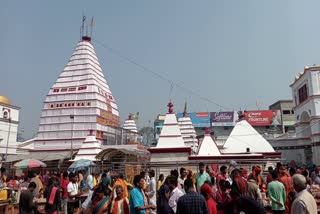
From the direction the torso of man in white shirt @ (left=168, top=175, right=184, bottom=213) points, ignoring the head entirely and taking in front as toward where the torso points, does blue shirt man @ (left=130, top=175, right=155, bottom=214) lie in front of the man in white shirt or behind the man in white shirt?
in front

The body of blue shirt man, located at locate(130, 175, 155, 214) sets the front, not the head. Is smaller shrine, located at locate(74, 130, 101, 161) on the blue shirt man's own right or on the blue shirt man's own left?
on the blue shirt man's own left

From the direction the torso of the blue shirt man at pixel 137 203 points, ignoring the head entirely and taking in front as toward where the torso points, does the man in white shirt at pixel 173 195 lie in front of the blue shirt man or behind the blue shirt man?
in front

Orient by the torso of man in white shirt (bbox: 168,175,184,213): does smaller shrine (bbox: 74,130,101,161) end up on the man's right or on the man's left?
on the man's right

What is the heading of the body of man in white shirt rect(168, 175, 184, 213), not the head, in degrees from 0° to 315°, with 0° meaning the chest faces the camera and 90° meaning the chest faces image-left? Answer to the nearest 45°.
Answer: approximately 45°

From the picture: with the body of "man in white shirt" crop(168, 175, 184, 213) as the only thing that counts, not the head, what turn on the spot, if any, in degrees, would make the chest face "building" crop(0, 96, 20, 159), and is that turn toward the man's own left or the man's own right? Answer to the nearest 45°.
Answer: approximately 90° to the man's own right

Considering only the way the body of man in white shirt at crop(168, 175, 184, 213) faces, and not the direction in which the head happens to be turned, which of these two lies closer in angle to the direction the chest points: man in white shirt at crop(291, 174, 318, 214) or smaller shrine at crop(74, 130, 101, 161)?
the smaller shrine

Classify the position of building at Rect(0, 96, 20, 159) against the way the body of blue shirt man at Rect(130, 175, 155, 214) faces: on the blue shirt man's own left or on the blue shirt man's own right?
on the blue shirt man's own left
